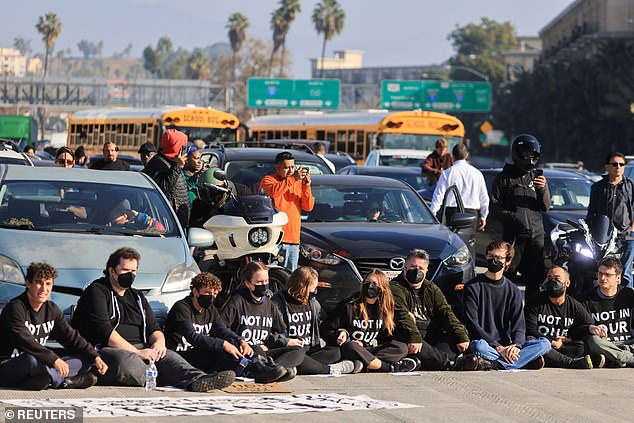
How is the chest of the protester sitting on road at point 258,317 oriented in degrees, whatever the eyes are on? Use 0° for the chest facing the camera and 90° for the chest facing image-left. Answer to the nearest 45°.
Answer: approximately 315°

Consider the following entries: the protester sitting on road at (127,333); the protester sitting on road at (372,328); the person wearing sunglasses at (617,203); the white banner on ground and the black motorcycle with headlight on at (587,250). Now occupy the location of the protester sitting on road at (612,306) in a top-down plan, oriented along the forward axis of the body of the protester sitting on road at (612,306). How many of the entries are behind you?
2

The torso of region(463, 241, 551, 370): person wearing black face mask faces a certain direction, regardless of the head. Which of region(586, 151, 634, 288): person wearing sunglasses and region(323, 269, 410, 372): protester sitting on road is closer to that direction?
the protester sitting on road

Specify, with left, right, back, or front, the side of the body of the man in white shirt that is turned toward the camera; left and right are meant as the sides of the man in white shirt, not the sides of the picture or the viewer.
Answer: back

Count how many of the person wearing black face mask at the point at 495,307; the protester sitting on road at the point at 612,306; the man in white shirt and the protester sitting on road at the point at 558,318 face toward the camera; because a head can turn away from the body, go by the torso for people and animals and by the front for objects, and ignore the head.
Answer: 3

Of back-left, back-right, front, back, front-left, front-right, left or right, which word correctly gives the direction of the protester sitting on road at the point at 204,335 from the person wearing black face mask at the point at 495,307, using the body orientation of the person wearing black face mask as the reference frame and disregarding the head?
front-right

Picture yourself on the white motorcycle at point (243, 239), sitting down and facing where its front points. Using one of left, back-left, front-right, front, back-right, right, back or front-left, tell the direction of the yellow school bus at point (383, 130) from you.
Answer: back-left

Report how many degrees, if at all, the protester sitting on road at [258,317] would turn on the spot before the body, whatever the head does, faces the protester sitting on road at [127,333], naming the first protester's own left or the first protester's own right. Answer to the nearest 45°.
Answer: approximately 90° to the first protester's own right
